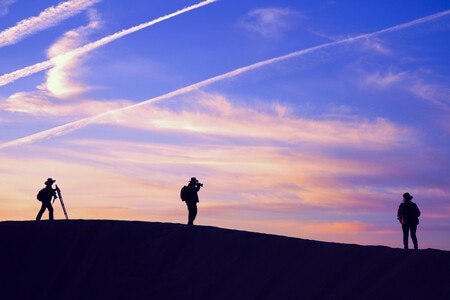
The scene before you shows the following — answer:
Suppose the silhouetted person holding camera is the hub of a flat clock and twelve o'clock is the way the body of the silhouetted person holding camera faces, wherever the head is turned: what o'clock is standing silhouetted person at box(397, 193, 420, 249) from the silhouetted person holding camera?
The standing silhouetted person is roughly at 1 o'clock from the silhouetted person holding camera.

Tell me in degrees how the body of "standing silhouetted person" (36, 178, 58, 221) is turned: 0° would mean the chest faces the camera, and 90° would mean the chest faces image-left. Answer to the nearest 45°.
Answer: approximately 270°

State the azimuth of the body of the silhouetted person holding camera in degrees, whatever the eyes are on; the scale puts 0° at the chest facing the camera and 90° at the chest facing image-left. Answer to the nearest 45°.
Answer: approximately 270°

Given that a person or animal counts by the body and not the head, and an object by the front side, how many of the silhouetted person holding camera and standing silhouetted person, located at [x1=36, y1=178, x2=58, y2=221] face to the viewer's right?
2

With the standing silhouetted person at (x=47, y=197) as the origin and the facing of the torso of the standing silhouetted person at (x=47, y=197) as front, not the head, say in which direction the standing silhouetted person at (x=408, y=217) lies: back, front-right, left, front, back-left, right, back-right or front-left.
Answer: front-right

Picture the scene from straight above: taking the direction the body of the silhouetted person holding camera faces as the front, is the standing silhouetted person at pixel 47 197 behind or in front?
behind

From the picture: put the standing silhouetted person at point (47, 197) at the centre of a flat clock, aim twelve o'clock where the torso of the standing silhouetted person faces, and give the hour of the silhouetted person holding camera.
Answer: The silhouetted person holding camera is roughly at 1 o'clock from the standing silhouetted person.
